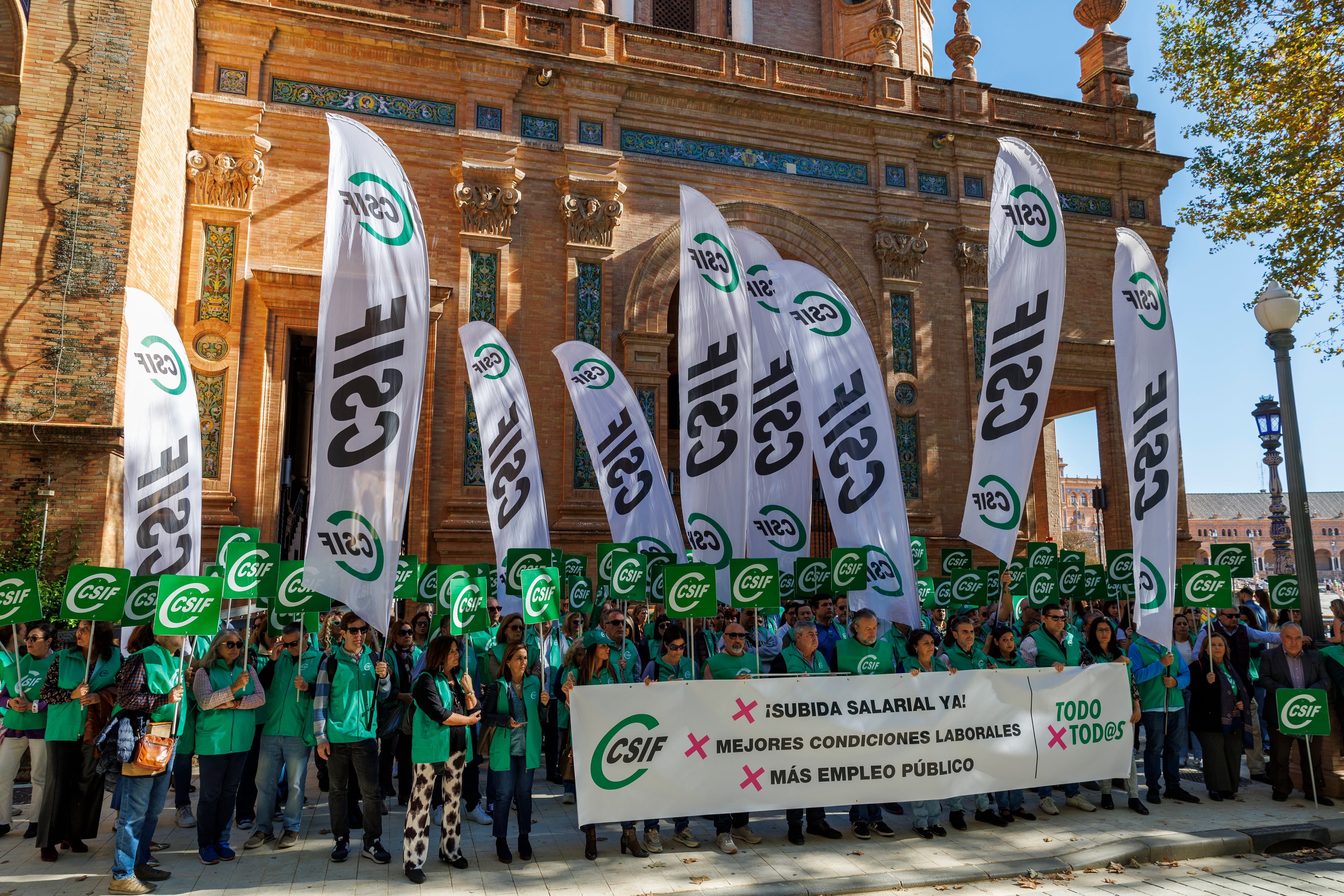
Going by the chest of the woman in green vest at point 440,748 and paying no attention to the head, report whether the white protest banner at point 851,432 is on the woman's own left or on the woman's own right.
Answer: on the woman's own left

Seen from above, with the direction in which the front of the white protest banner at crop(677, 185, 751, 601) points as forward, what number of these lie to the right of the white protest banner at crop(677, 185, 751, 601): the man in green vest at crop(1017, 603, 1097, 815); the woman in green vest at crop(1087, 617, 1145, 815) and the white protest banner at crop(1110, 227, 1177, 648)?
3

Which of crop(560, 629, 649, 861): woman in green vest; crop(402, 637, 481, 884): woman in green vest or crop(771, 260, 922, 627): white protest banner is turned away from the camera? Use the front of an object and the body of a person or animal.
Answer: the white protest banner

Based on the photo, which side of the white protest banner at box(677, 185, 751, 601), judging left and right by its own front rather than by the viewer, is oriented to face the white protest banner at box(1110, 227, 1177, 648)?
right

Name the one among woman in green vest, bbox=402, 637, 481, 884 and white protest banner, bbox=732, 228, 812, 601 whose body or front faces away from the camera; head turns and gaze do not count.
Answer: the white protest banner

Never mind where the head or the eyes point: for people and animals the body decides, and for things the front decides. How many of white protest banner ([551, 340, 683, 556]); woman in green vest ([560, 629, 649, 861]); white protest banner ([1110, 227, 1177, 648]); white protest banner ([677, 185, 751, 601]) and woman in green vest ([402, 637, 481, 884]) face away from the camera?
3

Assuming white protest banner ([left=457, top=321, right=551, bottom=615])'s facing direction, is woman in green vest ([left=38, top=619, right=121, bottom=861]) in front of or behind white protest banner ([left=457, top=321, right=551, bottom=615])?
behind

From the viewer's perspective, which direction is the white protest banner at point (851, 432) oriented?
away from the camera

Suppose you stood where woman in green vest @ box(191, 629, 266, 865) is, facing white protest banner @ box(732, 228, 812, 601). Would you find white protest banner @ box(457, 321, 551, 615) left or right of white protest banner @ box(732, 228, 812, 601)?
left

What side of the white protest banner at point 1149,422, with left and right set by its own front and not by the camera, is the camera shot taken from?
back
